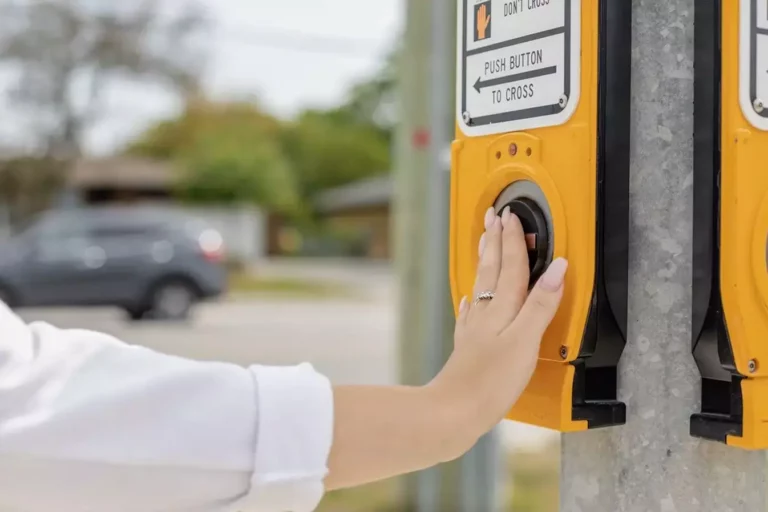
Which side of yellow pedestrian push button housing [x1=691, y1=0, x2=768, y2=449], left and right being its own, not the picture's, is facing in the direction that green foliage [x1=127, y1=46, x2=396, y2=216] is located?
back

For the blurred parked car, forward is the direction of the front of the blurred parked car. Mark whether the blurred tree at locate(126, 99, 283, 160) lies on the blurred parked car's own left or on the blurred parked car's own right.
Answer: on the blurred parked car's own right

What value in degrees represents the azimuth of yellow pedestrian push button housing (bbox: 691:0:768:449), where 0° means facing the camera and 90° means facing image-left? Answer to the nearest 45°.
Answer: approximately 315°

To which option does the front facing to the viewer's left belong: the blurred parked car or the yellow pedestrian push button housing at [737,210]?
the blurred parked car

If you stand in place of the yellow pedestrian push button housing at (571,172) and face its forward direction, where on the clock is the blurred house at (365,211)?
The blurred house is roughly at 4 o'clock from the yellow pedestrian push button housing.

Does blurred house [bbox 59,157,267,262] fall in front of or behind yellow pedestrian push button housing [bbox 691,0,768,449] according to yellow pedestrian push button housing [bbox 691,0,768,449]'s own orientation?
behind

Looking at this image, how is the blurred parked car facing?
to the viewer's left

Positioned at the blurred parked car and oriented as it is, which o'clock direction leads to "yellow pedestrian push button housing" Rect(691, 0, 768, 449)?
The yellow pedestrian push button housing is roughly at 9 o'clock from the blurred parked car.

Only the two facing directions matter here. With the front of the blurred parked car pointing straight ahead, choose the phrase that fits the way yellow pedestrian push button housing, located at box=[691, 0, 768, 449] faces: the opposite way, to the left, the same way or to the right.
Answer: to the left

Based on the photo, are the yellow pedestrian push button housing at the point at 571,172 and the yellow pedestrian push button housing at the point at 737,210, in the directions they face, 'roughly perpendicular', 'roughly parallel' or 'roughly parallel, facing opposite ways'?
roughly perpendicular

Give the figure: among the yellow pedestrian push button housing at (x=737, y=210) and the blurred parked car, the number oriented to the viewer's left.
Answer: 1

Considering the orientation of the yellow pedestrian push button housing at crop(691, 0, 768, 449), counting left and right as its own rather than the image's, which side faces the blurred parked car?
back

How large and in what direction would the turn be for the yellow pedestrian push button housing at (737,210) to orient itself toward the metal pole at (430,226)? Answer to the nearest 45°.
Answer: approximately 180°
